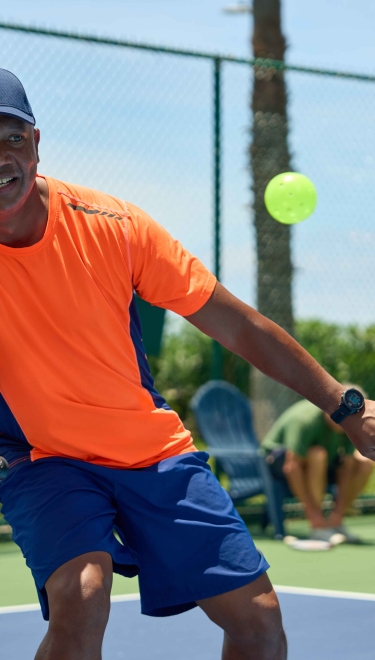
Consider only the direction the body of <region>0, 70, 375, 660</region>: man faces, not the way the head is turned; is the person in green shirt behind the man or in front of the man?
behind

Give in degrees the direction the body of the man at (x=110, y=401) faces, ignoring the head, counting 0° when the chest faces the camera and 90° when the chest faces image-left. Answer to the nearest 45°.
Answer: approximately 0°

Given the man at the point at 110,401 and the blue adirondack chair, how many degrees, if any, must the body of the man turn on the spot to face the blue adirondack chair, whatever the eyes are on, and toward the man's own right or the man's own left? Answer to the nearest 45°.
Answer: approximately 180°
